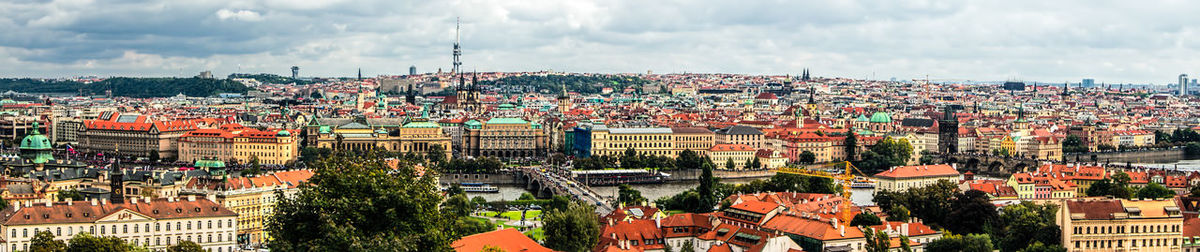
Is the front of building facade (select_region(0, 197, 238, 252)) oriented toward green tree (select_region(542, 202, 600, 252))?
no

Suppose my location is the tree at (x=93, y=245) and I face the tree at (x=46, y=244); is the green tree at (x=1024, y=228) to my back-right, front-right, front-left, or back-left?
back-right

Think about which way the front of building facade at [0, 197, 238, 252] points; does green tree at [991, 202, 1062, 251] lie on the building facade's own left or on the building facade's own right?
on the building facade's own left

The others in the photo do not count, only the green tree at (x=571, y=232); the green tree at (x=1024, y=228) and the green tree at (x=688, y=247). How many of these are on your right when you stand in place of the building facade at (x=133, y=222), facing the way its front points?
0

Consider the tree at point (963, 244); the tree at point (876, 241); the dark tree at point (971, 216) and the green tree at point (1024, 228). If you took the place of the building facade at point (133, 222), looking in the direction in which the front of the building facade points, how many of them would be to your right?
0

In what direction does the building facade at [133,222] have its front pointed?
toward the camera

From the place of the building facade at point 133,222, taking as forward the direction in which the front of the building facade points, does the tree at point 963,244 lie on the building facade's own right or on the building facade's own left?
on the building facade's own left

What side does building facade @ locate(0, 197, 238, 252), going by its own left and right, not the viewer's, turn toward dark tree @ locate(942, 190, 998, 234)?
left

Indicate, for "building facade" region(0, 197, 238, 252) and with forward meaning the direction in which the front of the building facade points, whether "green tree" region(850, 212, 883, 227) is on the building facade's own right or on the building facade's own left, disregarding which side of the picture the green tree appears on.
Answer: on the building facade's own left
